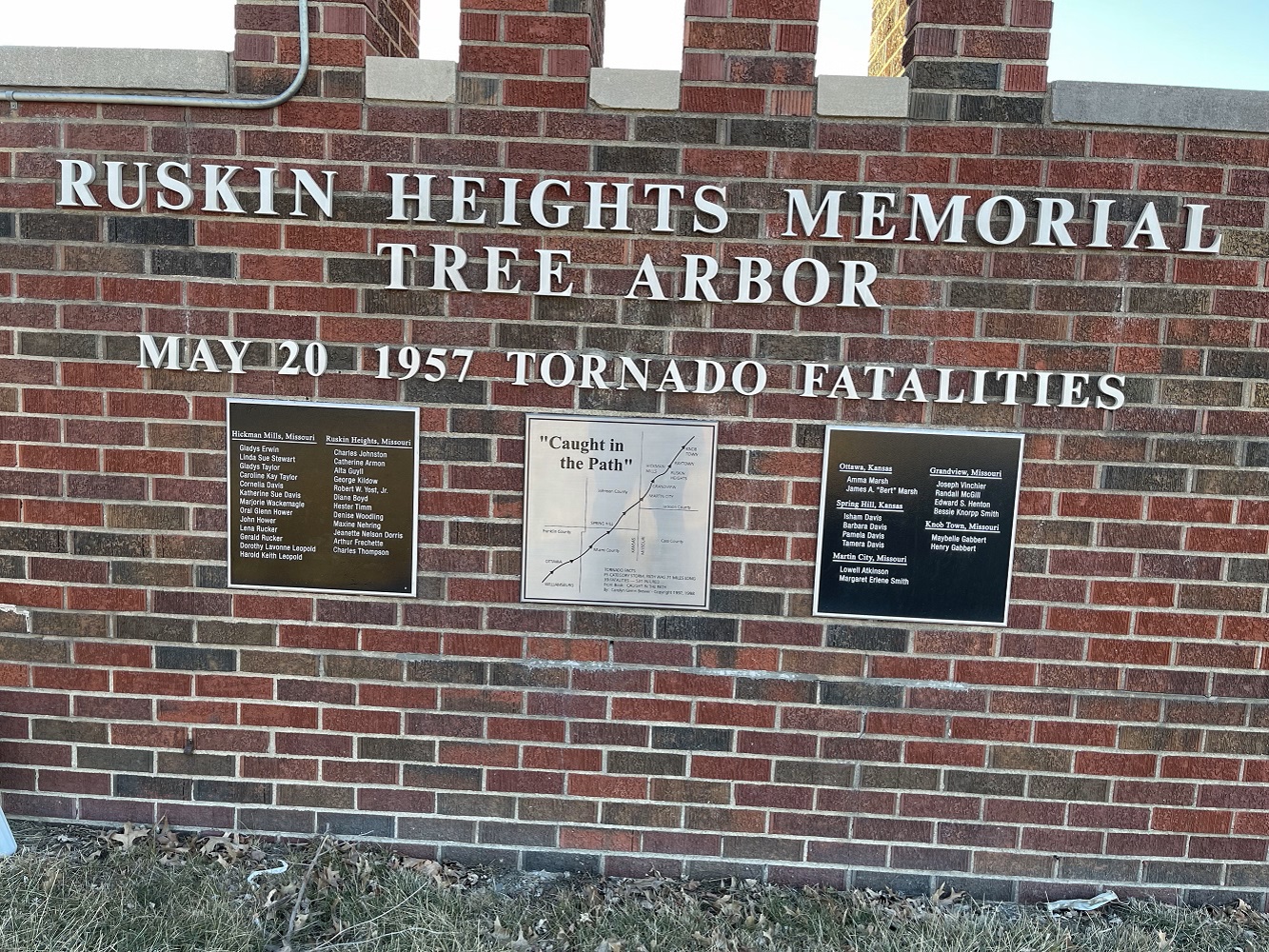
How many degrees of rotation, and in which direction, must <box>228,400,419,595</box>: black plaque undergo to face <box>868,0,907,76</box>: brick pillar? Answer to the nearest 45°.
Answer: approximately 90° to its left

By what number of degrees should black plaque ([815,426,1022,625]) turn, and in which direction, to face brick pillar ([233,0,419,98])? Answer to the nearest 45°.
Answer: approximately 90° to its right

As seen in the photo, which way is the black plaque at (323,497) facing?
toward the camera

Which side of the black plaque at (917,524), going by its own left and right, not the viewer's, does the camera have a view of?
front

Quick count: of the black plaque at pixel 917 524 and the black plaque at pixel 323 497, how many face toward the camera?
2
